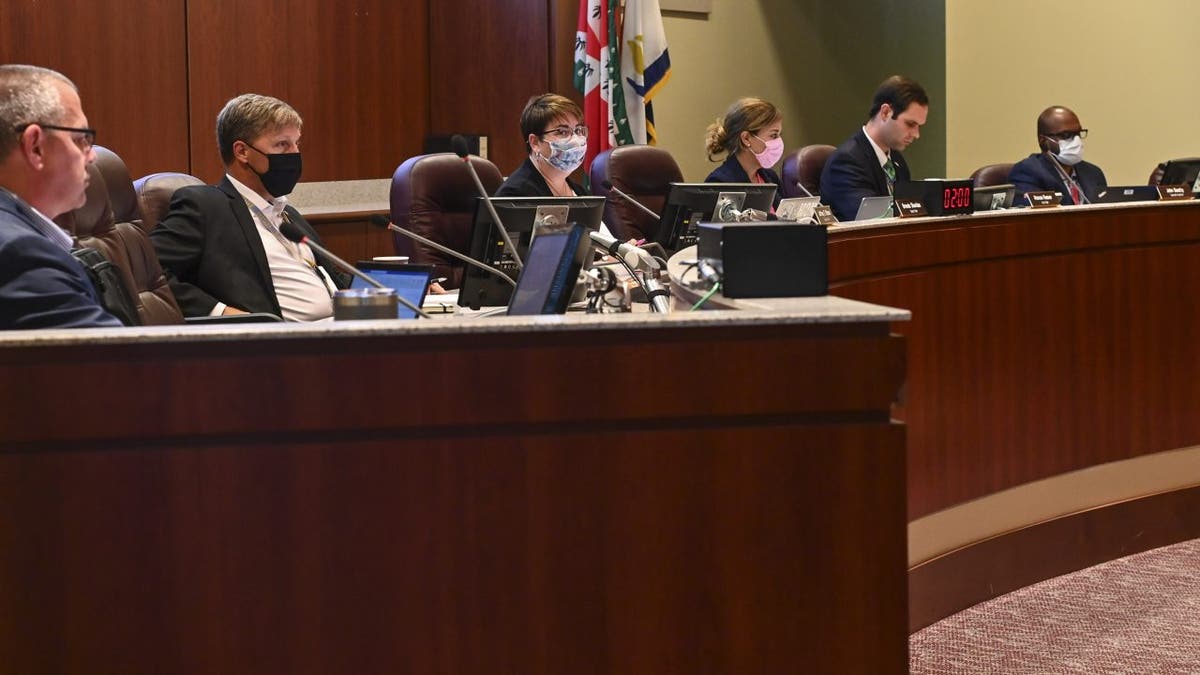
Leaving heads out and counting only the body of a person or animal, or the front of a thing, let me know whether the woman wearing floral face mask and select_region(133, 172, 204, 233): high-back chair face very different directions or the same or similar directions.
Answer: same or similar directions

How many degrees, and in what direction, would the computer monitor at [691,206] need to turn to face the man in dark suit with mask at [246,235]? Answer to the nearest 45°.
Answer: approximately 135° to its left

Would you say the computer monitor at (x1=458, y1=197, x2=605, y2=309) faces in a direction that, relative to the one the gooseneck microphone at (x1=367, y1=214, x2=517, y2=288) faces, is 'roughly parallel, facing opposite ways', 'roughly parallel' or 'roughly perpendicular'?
roughly perpendicular

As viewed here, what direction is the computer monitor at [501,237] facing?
away from the camera

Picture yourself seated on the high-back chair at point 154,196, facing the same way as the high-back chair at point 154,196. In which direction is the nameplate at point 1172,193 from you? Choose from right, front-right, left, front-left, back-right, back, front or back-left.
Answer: front-left

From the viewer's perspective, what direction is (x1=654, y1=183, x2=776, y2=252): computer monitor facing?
away from the camera

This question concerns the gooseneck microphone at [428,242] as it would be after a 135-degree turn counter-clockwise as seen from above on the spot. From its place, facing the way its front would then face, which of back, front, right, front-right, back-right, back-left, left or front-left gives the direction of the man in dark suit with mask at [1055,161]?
left

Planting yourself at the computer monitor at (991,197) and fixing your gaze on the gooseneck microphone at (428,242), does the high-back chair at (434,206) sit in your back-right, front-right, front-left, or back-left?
front-right

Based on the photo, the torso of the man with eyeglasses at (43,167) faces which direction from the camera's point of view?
to the viewer's right

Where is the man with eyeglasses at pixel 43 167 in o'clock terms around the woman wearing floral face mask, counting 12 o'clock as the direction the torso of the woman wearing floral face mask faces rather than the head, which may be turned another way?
The man with eyeglasses is roughly at 2 o'clock from the woman wearing floral face mask.
